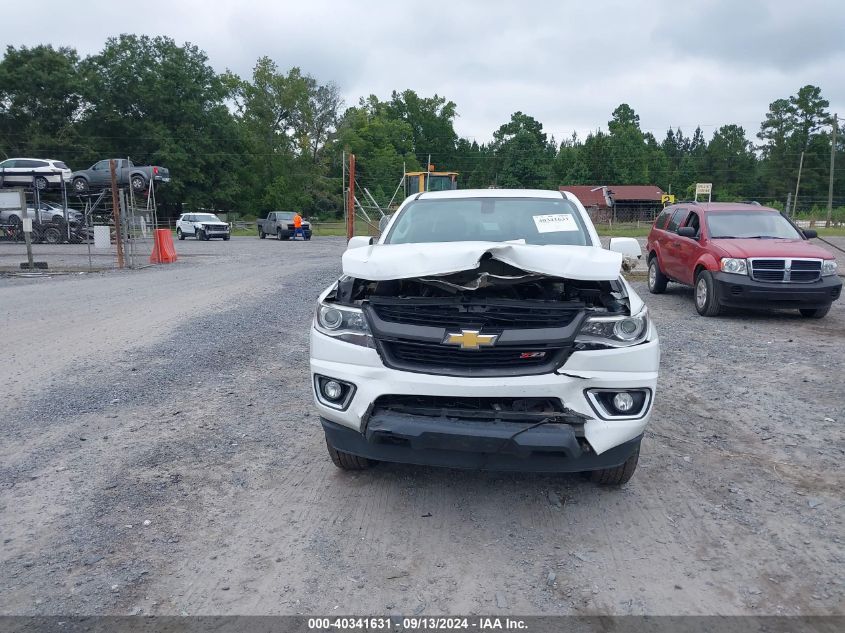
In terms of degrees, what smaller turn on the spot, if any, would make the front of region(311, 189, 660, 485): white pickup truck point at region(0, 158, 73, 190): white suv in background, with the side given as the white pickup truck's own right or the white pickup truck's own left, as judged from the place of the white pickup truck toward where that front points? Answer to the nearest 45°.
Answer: approximately 135° to the white pickup truck's own right

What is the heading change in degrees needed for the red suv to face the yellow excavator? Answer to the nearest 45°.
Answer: approximately 180°

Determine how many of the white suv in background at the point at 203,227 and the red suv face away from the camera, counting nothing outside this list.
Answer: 0

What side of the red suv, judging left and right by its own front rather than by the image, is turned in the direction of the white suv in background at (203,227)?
back

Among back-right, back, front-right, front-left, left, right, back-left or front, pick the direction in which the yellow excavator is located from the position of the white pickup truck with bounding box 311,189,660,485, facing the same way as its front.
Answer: back

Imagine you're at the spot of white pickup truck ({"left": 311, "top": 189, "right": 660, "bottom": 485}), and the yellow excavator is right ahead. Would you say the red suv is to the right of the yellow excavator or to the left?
right

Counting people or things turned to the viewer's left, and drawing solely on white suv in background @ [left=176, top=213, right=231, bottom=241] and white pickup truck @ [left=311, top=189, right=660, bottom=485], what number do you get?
0

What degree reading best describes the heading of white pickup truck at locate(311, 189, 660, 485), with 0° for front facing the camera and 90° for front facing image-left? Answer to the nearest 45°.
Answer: approximately 0°

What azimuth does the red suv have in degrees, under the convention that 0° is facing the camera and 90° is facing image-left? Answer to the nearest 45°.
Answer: approximately 315°

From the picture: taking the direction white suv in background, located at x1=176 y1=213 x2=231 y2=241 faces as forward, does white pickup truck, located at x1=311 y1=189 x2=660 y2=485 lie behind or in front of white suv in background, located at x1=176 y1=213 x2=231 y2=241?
in front

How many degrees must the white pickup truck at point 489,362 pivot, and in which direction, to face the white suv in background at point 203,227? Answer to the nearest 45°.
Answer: approximately 135° to its right
